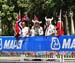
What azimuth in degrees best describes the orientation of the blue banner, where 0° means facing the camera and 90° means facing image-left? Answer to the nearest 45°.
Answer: approximately 0°
